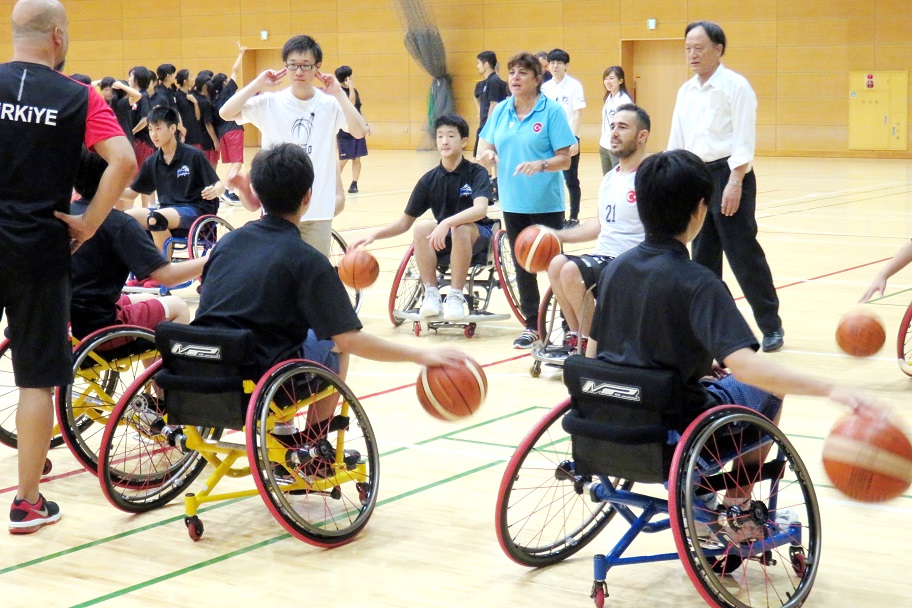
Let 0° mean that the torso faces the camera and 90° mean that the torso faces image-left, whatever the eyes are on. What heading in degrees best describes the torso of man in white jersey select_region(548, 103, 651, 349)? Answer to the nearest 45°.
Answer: approximately 45°

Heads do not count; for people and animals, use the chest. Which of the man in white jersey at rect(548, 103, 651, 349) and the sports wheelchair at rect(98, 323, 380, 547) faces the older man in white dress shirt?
the sports wheelchair

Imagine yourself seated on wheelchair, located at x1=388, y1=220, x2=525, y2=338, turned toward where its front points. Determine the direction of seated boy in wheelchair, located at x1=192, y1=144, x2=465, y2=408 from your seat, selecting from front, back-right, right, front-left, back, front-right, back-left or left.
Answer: front

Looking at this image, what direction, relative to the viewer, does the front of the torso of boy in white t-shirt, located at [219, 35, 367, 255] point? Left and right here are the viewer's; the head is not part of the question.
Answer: facing the viewer

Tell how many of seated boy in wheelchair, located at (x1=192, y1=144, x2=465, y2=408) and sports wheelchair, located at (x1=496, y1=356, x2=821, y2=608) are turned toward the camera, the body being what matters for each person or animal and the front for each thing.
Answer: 0

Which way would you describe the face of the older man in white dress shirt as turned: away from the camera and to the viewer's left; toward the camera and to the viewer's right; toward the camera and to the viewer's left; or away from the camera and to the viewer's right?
toward the camera and to the viewer's left

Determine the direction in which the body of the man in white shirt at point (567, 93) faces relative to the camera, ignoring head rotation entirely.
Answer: toward the camera

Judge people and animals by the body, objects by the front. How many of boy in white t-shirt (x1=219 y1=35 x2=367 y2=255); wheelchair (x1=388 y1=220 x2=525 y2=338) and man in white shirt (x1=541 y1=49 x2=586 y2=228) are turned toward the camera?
3

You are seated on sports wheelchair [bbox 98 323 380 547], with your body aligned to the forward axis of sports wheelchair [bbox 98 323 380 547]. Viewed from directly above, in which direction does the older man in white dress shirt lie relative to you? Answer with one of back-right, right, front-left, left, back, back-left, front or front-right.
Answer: front

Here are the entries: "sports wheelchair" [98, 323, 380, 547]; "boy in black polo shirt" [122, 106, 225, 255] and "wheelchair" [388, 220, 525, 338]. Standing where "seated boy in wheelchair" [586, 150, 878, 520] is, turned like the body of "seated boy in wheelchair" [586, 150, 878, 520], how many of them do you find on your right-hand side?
0

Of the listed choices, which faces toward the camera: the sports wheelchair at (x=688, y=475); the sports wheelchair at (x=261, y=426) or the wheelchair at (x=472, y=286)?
the wheelchair

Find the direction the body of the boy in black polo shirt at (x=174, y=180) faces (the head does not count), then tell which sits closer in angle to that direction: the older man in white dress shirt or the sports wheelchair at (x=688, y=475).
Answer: the sports wheelchair

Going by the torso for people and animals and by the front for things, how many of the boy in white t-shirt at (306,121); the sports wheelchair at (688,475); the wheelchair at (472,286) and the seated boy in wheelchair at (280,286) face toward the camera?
2

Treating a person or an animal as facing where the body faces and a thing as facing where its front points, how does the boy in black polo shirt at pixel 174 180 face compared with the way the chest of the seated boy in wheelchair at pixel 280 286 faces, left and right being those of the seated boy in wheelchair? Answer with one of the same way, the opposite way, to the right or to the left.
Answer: the opposite way

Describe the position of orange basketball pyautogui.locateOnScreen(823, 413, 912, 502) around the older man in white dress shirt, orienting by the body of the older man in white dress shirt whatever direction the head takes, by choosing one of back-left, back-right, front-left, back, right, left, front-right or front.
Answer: front-left

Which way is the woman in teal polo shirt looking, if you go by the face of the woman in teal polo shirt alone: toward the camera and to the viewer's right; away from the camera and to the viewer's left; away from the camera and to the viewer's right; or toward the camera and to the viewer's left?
toward the camera and to the viewer's left

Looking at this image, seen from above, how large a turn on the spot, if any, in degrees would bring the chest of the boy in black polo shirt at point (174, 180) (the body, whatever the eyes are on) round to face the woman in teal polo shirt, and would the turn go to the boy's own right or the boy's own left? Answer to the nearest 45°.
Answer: approximately 90° to the boy's own left

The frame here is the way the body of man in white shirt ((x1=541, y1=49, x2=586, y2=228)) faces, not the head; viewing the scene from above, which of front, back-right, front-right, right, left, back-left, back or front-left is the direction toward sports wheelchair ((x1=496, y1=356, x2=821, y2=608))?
front

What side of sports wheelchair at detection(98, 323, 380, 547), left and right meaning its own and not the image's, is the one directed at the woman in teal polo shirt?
front
